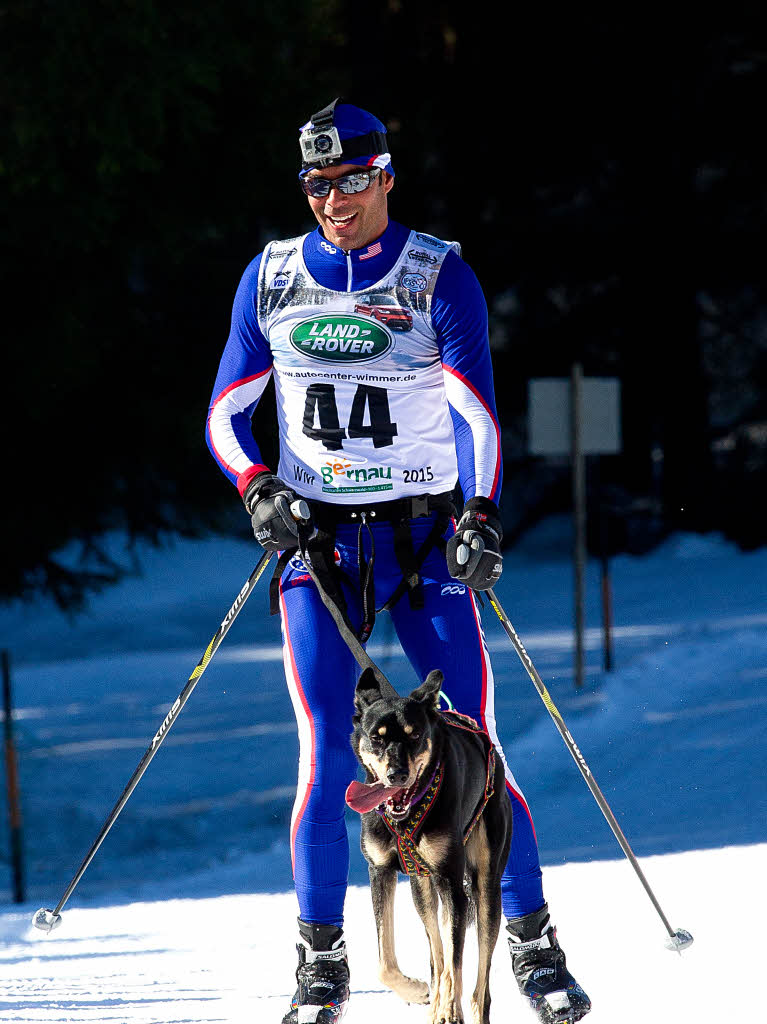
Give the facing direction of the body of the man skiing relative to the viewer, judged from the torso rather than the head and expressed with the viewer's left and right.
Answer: facing the viewer

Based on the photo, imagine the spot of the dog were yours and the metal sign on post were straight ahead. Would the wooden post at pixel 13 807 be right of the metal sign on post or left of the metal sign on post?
left

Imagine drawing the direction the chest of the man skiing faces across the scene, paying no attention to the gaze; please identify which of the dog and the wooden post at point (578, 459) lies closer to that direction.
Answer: the dog

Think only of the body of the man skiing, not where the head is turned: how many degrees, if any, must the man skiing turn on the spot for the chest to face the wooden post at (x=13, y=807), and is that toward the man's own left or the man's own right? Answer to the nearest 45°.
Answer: approximately 135° to the man's own right

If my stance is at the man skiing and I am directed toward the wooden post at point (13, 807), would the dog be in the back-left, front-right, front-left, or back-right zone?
back-left

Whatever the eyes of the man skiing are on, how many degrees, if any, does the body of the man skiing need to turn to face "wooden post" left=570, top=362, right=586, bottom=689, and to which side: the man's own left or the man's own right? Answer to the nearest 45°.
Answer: approximately 180°
